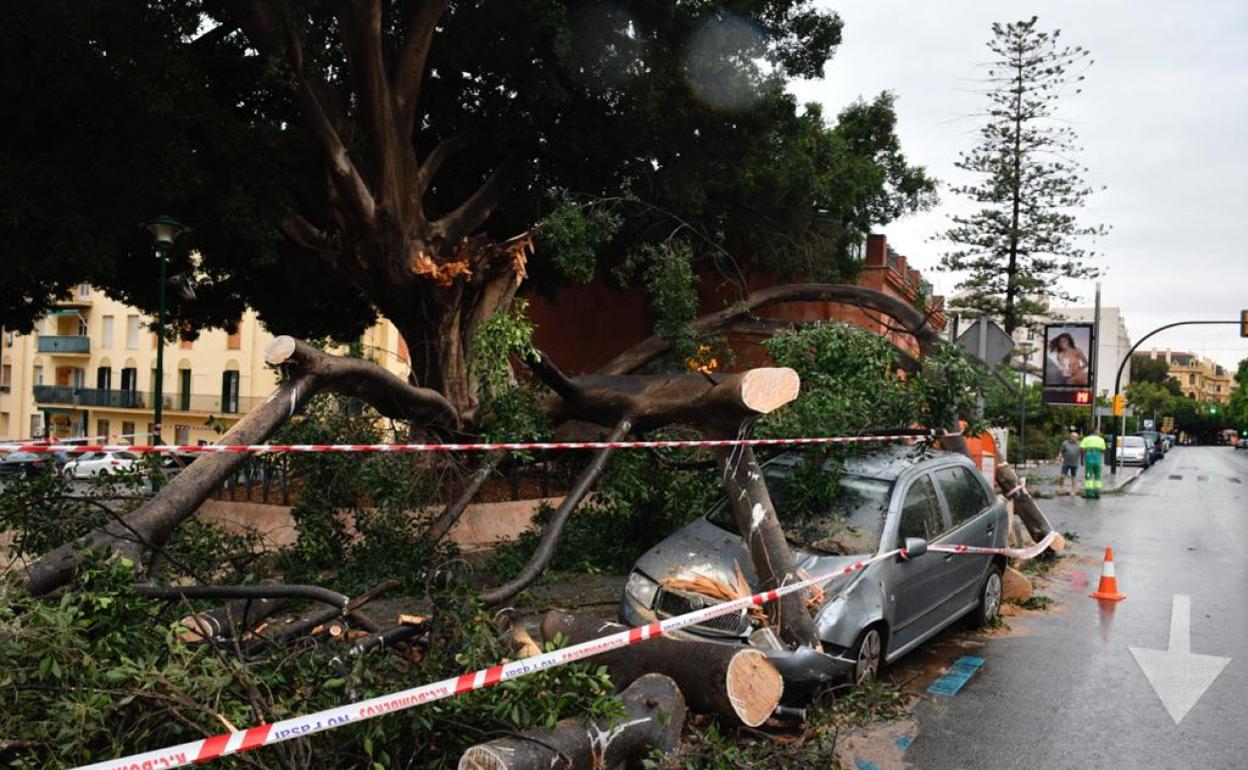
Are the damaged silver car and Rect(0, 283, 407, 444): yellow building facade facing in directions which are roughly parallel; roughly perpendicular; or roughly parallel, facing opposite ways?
roughly perpendicular

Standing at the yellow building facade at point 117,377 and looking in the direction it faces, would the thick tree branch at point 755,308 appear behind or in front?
in front

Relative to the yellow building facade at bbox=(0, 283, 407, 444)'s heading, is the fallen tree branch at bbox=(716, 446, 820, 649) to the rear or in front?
in front

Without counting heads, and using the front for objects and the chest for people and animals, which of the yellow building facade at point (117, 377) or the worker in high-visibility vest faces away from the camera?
the worker in high-visibility vest

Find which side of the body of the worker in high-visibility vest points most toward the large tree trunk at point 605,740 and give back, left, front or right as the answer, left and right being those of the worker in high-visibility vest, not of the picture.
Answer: back

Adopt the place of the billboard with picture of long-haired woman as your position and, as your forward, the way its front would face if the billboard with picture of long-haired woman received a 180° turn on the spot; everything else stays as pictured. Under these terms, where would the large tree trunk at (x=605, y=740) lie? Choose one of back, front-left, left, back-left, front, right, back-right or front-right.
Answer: back

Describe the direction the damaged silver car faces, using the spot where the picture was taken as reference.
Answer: facing the viewer and to the left of the viewer

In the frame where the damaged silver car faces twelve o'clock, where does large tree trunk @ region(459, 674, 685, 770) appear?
The large tree trunk is roughly at 11 o'clock from the damaged silver car.

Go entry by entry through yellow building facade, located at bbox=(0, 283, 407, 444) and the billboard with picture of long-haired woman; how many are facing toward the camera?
2

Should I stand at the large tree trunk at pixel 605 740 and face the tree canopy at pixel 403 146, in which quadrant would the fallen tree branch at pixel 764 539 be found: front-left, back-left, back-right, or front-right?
front-right

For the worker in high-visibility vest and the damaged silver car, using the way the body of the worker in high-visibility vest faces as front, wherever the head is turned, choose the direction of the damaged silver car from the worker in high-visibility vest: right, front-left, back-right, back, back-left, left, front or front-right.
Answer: back

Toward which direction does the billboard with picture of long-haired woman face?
toward the camera

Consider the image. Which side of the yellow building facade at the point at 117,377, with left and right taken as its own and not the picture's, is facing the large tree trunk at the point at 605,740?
front

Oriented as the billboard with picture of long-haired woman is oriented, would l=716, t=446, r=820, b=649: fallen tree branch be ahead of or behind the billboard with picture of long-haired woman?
ahead

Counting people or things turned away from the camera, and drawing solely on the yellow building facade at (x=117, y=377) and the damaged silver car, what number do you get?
0
